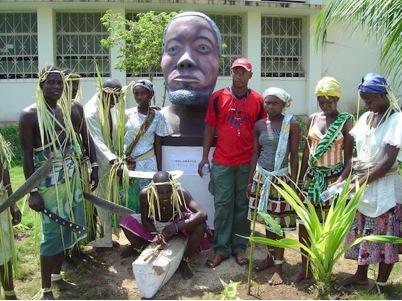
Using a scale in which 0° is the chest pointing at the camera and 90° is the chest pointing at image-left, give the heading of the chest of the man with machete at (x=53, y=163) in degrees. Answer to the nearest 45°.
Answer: approximately 315°

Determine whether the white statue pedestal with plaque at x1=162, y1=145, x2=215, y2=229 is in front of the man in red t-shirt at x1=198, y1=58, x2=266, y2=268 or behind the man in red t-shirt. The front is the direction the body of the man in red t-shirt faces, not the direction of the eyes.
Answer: behind

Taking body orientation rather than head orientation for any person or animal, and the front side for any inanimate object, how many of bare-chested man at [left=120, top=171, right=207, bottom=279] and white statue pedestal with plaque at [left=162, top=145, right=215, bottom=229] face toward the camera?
2

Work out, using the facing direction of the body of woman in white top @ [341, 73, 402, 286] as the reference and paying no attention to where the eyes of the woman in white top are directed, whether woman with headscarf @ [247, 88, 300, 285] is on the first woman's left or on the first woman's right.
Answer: on the first woman's right

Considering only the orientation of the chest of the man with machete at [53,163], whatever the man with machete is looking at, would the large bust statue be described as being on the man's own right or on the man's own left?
on the man's own left

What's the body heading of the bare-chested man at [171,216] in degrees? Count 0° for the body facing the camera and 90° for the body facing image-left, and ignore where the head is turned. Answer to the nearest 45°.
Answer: approximately 0°

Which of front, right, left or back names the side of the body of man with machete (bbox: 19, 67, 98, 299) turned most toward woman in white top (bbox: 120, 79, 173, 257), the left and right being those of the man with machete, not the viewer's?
left

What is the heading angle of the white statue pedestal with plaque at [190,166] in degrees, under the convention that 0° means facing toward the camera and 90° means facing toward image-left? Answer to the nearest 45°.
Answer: approximately 0°

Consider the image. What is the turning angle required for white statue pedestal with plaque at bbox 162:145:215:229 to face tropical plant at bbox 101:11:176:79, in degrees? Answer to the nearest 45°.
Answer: approximately 180°

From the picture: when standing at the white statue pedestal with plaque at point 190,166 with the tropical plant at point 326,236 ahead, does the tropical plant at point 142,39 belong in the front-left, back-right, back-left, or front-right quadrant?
back-left

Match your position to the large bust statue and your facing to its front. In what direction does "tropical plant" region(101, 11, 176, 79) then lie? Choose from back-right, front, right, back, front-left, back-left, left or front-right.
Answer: back
